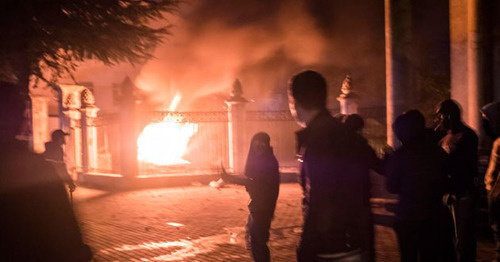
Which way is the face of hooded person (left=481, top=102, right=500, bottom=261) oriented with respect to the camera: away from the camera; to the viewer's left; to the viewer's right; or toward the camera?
to the viewer's left

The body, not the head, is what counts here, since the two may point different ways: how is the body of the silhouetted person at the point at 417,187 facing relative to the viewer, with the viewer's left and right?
facing away from the viewer and to the left of the viewer

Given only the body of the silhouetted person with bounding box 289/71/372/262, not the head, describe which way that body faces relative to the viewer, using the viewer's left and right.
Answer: facing away from the viewer and to the left of the viewer

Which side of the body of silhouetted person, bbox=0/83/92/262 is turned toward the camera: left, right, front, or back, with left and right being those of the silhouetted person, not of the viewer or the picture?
back

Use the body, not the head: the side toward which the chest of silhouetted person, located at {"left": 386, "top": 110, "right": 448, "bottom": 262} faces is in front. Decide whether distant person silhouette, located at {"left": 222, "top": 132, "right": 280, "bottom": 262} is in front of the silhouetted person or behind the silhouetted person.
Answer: in front
